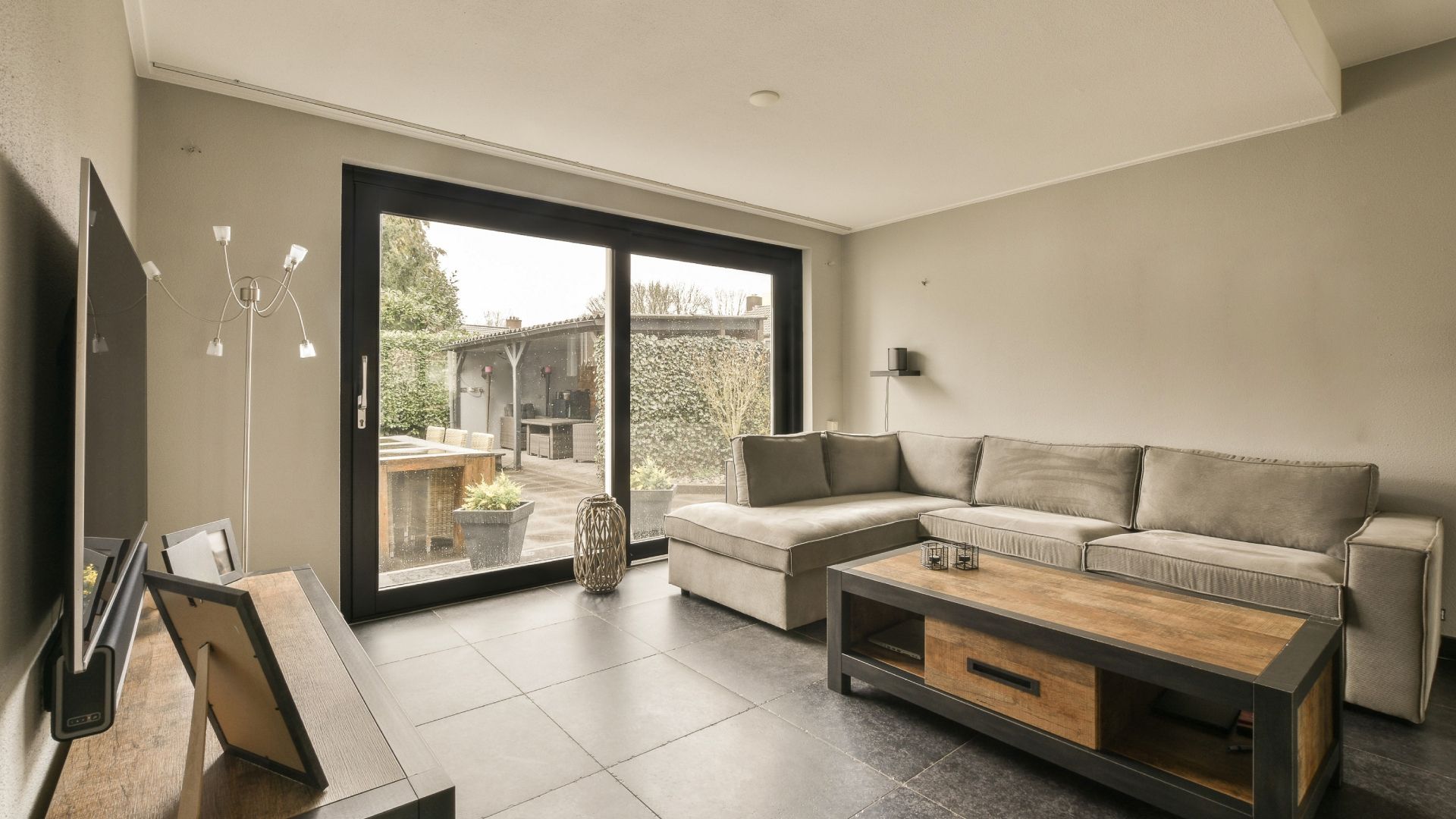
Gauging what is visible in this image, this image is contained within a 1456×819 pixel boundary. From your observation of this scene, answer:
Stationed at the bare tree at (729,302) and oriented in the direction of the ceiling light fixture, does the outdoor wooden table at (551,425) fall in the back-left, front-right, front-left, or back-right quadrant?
front-right

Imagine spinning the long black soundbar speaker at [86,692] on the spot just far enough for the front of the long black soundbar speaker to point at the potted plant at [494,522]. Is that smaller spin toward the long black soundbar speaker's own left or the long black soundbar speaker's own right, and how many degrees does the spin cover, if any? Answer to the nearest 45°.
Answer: approximately 45° to the long black soundbar speaker's own left

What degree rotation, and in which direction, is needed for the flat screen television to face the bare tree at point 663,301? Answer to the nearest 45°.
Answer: approximately 45° to its left

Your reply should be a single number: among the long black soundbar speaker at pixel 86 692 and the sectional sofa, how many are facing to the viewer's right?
1

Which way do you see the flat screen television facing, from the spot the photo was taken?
facing to the right of the viewer

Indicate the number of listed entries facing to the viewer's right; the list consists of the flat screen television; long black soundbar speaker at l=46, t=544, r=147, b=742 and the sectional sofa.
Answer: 2

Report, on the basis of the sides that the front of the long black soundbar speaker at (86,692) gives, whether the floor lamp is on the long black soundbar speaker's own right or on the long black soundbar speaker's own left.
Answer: on the long black soundbar speaker's own left

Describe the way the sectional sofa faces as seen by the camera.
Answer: facing the viewer and to the left of the viewer

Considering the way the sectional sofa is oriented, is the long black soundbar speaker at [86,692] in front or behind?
in front

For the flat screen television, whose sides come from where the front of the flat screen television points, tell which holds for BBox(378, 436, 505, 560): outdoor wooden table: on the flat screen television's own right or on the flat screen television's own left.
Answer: on the flat screen television's own left

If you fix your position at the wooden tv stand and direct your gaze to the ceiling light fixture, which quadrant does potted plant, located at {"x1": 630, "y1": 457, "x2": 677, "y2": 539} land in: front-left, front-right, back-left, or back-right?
front-left

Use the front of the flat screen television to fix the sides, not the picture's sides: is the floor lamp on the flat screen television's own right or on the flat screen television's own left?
on the flat screen television's own left

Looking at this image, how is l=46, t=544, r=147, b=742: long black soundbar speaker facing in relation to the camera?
to the viewer's right

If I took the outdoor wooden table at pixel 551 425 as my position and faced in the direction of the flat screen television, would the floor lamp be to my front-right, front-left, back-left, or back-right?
front-right

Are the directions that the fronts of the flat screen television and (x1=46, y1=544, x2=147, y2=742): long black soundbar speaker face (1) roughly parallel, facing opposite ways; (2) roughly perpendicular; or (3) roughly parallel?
roughly parallel
